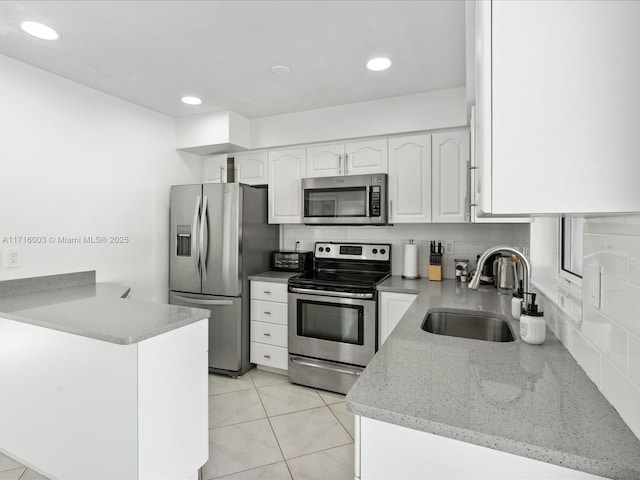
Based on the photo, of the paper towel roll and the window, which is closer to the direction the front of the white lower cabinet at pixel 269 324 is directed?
the window

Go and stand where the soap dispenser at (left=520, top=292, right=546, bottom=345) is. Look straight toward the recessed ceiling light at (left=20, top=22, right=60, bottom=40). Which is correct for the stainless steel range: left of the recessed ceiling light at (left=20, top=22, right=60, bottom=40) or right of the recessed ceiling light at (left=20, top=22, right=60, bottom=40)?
right

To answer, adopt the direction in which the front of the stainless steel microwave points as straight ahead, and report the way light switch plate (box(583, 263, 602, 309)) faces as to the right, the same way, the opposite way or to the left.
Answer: to the right

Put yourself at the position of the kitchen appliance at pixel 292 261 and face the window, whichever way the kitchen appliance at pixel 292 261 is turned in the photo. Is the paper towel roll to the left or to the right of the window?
left

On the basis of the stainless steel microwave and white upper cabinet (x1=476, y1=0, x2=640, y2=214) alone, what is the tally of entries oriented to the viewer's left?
1

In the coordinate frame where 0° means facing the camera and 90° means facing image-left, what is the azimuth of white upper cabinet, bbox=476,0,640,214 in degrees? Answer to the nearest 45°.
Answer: approximately 90°

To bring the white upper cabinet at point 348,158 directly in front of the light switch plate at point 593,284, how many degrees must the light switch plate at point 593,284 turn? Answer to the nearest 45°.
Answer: approximately 90° to its right

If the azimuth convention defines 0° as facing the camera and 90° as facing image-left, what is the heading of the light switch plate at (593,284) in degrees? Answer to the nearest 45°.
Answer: approximately 45°
